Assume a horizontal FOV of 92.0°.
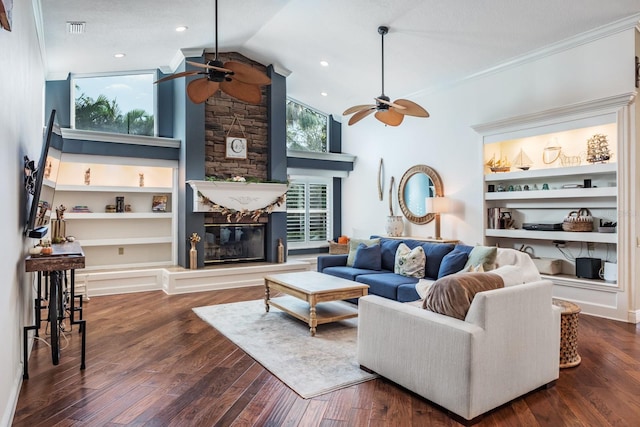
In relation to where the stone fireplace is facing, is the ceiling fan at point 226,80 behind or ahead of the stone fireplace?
ahead

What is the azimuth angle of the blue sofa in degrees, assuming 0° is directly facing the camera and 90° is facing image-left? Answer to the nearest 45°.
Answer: approximately 45°

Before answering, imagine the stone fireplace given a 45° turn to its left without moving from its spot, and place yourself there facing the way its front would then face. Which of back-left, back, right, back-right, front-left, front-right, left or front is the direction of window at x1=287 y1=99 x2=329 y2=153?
left

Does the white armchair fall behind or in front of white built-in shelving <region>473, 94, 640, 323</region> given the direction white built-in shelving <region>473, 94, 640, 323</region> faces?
in front

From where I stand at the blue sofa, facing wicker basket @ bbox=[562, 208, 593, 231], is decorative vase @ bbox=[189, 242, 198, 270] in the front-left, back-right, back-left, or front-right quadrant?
back-left

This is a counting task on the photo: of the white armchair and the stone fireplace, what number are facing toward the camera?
1

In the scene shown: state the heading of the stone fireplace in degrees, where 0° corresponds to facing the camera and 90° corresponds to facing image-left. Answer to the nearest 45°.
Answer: approximately 0°

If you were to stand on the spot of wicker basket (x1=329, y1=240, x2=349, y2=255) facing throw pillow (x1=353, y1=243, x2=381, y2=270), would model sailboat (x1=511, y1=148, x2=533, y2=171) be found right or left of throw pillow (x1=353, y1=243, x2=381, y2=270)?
left

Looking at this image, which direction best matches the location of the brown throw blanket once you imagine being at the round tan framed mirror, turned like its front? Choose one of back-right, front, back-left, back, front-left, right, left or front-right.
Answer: front-left

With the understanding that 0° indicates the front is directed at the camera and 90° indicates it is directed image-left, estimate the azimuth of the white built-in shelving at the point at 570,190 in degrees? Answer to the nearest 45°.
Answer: approximately 45°

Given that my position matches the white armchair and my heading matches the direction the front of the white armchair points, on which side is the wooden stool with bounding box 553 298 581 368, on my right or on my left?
on my right

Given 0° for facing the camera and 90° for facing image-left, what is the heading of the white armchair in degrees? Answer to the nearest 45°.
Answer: approximately 135°
